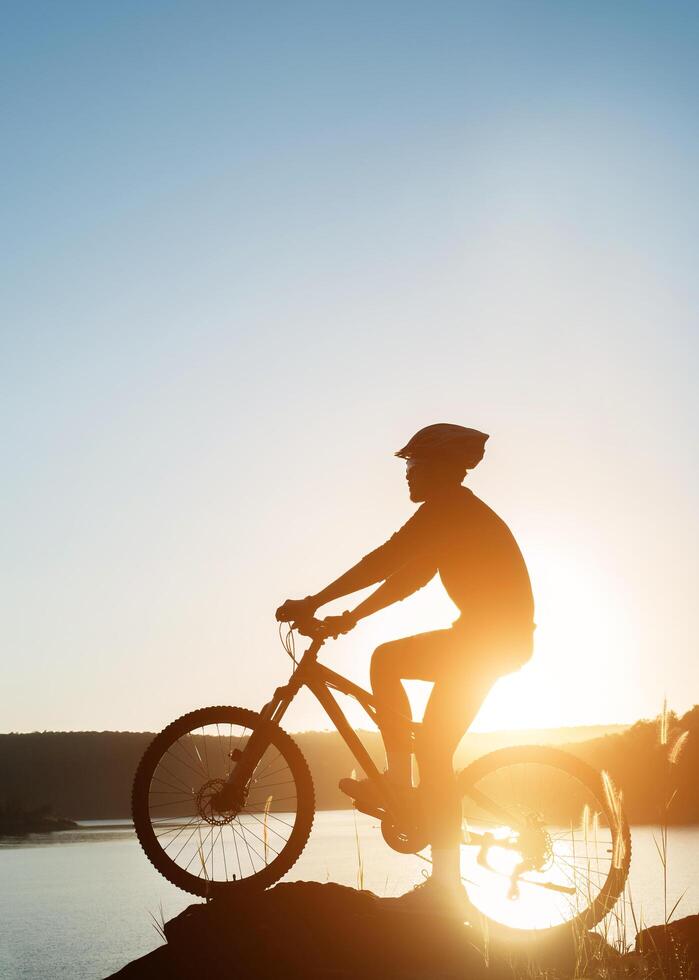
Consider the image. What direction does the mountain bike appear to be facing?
to the viewer's left

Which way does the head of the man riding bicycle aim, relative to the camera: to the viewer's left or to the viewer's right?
to the viewer's left

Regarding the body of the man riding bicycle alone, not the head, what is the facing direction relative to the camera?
to the viewer's left

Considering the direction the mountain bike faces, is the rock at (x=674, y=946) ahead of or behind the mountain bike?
behind
